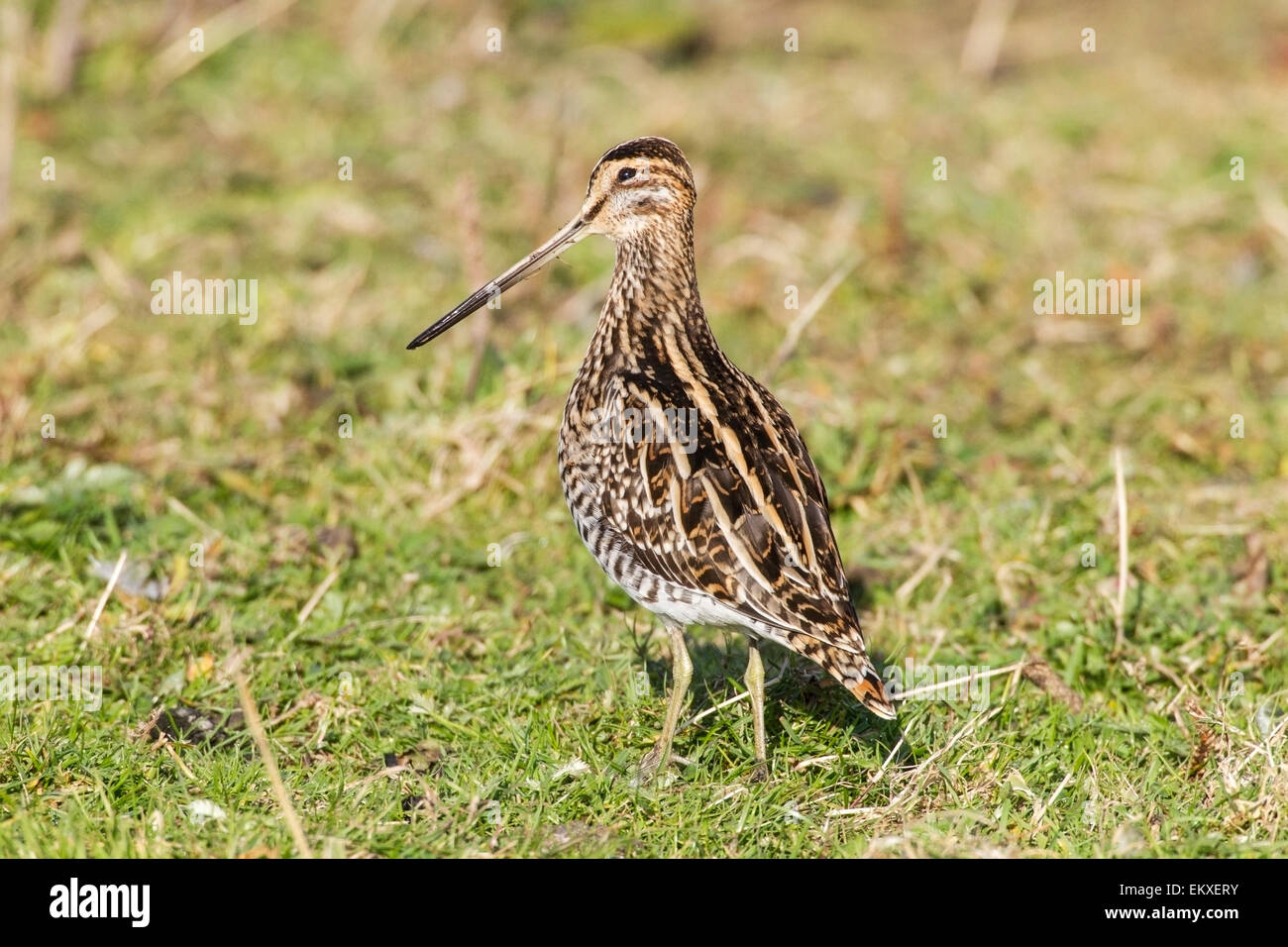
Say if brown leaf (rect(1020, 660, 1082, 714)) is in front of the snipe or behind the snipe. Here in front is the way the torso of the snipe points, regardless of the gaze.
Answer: behind

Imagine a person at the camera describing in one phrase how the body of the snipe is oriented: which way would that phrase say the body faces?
to the viewer's left
